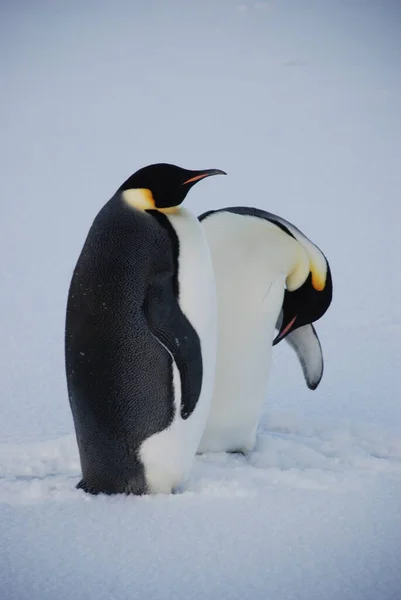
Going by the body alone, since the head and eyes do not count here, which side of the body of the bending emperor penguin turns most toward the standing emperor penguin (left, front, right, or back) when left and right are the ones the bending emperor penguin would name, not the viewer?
right

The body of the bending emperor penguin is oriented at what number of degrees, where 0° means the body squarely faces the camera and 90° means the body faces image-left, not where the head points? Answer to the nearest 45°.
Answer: approximately 315°

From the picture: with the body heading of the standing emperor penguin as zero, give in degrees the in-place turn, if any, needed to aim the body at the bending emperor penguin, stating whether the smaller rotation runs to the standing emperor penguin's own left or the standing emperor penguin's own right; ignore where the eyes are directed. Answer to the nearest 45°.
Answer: approximately 45° to the standing emperor penguin's own left

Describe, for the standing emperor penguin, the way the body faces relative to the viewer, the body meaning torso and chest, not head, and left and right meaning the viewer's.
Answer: facing to the right of the viewer

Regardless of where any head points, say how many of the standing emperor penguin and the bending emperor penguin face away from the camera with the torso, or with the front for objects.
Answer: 0
